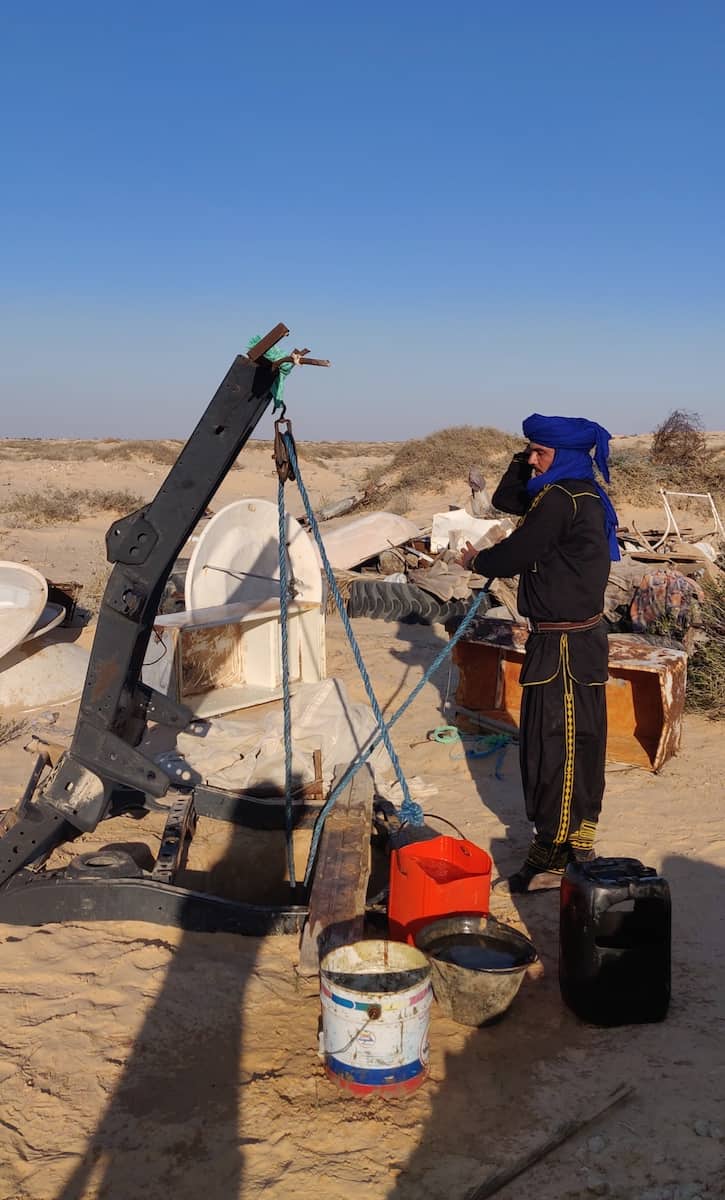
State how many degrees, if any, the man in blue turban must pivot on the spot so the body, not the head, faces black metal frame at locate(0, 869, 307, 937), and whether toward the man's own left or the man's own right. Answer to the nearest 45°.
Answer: approximately 45° to the man's own left

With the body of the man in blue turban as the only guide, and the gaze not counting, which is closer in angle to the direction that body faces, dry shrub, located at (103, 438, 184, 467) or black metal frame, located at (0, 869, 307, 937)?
the black metal frame

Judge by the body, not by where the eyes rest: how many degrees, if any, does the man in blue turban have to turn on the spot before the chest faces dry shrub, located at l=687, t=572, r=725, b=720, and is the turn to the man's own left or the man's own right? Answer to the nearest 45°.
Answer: approximately 90° to the man's own right

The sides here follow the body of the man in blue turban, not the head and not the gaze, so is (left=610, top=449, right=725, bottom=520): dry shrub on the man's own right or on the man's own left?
on the man's own right

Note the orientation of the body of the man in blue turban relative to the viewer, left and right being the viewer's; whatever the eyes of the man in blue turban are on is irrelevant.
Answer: facing to the left of the viewer

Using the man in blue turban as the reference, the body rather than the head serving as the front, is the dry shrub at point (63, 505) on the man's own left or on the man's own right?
on the man's own right

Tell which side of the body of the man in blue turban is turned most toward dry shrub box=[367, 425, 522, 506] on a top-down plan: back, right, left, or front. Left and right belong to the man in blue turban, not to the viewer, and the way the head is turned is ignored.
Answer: right

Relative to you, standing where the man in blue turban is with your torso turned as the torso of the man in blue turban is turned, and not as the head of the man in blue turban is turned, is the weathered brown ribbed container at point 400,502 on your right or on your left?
on your right
